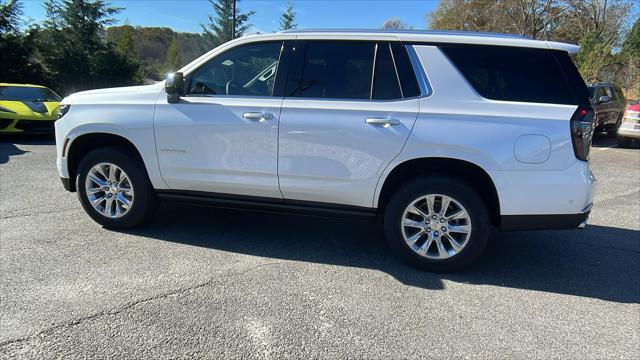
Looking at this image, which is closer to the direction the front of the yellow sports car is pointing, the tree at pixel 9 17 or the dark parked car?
the dark parked car

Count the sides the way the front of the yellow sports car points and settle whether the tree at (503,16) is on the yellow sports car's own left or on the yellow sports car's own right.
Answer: on the yellow sports car's own left

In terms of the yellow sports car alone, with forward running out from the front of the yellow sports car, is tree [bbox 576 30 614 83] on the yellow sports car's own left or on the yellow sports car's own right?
on the yellow sports car's own left

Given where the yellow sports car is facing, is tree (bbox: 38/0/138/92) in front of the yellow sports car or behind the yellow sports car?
behind

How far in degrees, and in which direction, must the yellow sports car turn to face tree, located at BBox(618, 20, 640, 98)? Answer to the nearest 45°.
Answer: approximately 90° to its left

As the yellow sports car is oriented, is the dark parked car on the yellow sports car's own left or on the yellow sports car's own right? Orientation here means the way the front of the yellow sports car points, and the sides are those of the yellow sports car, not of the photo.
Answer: on the yellow sports car's own left

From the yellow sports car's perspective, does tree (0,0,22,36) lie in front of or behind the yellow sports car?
behind

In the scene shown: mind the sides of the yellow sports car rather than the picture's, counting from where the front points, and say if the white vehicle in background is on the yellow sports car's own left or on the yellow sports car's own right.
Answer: on the yellow sports car's own left

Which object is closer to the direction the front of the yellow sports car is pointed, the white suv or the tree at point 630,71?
the white suv

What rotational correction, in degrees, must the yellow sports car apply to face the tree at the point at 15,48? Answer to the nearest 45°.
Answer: approximately 180°

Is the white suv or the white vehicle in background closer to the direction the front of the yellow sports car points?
the white suv

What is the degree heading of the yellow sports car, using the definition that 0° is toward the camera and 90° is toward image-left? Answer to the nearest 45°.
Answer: approximately 0°
